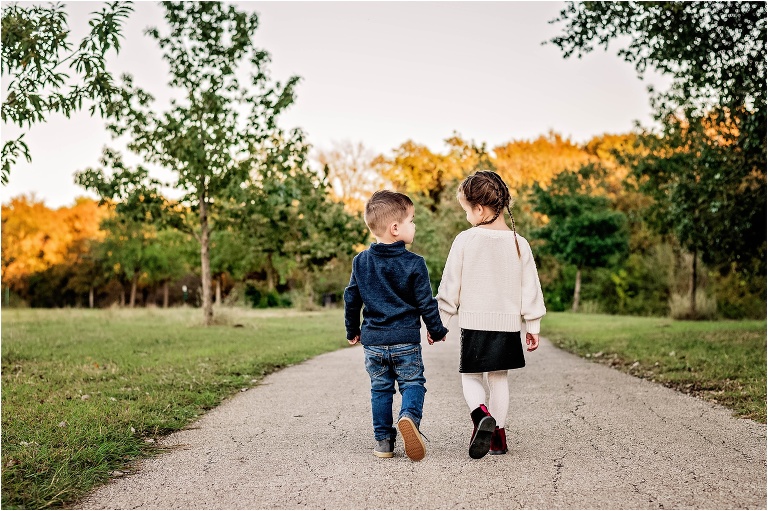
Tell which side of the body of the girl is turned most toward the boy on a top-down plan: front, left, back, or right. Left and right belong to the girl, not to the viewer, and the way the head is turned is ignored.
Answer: left

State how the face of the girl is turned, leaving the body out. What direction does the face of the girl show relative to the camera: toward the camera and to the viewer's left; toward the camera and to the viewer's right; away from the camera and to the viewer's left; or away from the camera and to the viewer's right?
away from the camera and to the viewer's left

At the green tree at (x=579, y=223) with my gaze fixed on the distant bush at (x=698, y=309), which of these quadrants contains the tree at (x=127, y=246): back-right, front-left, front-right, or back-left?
back-right

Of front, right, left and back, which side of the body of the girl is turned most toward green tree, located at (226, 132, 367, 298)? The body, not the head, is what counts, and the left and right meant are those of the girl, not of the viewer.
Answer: front

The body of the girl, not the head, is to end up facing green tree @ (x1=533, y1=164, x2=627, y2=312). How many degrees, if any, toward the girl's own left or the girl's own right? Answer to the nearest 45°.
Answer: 0° — they already face it

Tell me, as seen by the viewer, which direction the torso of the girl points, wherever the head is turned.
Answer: away from the camera

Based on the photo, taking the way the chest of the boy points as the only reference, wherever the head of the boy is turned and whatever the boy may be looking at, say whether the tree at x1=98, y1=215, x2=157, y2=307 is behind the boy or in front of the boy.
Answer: in front

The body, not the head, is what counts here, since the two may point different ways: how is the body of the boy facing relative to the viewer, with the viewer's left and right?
facing away from the viewer

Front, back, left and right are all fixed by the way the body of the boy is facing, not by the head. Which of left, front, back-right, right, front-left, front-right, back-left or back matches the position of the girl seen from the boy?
right

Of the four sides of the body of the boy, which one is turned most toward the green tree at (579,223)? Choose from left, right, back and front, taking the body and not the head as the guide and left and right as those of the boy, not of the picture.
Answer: front

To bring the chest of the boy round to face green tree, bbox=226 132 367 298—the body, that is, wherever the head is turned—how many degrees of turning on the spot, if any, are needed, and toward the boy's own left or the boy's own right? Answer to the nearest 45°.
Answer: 0° — they already face it

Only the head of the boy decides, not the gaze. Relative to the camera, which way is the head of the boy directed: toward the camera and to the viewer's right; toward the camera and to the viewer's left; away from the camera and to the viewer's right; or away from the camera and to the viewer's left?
away from the camera and to the viewer's right
